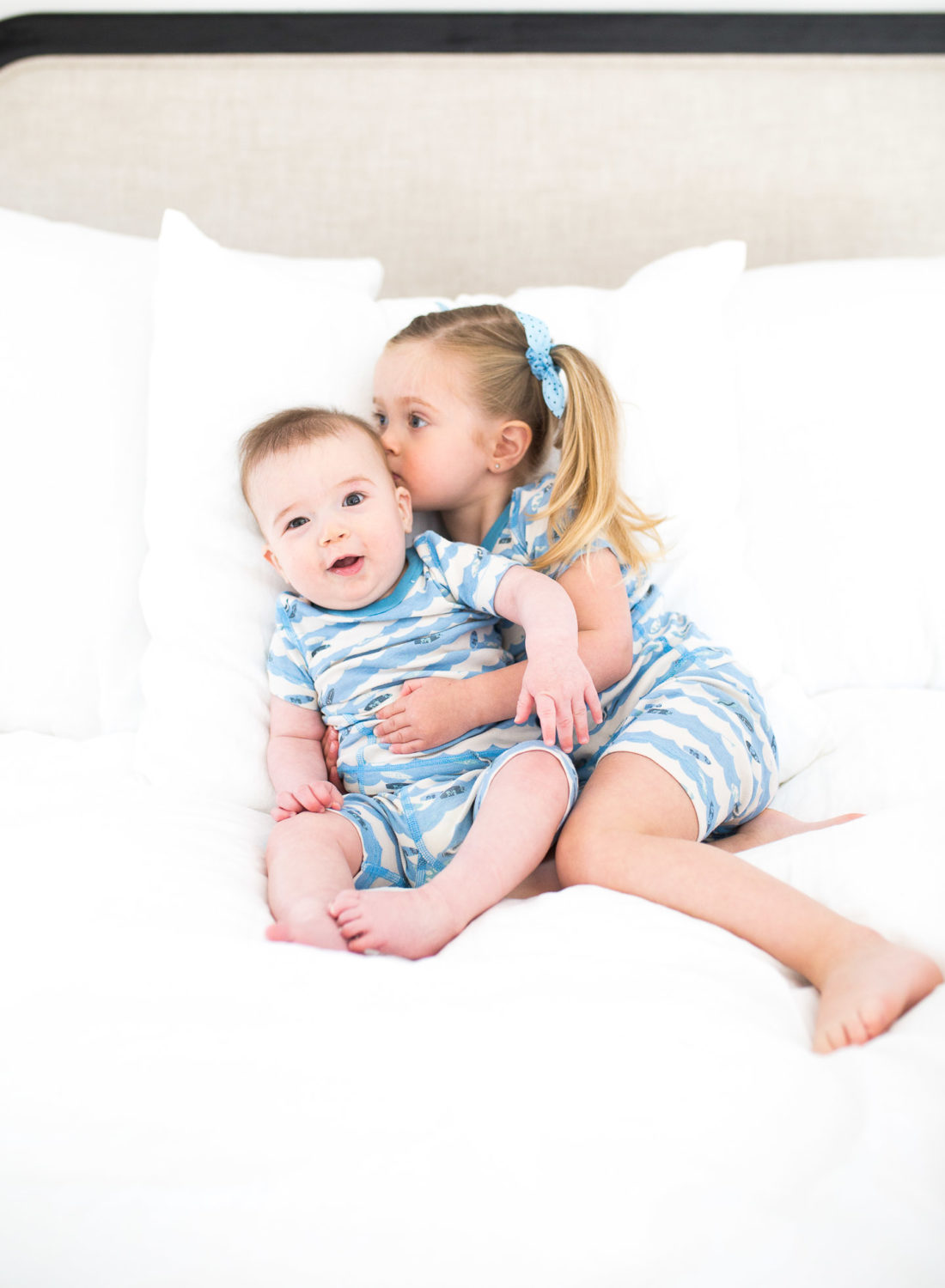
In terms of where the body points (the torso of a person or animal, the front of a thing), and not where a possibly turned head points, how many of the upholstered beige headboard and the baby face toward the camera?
2

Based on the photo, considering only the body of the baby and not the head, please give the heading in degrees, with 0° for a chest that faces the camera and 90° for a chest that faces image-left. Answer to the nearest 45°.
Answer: approximately 0°

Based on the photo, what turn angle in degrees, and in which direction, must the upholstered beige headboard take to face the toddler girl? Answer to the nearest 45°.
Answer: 0° — it already faces them

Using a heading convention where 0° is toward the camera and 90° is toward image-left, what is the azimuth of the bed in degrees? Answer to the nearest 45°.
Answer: approximately 0°
